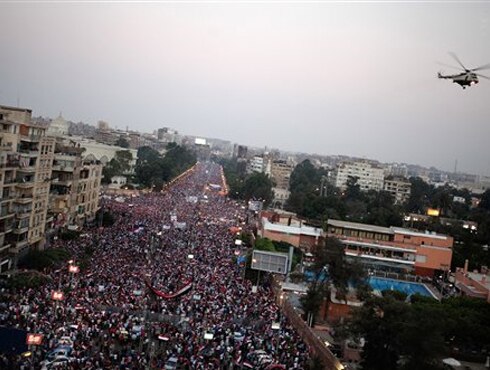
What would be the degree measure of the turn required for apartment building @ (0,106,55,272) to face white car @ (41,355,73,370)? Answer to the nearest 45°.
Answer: approximately 45° to its right

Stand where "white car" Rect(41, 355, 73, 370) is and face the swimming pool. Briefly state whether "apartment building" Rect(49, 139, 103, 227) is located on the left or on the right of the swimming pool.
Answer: left

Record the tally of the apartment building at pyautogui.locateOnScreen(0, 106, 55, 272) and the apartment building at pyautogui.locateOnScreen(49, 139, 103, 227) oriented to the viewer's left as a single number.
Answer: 0

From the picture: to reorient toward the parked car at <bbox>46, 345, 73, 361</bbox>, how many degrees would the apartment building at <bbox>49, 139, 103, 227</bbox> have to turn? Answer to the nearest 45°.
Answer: approximately 45° to its right

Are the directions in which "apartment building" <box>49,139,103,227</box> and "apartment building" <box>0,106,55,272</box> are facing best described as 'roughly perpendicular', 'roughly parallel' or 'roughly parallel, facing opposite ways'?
roughly parallel

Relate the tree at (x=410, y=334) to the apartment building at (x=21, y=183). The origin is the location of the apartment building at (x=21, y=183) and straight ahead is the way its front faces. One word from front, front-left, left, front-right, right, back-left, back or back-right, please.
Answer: front

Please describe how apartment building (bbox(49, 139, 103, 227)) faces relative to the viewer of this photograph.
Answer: facing the viewer and to the right of the viewer

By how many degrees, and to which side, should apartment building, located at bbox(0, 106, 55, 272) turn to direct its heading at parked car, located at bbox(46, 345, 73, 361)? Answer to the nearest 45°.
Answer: approximately 45° to its right

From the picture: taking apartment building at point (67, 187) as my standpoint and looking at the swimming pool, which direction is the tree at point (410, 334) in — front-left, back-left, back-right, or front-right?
front-right
